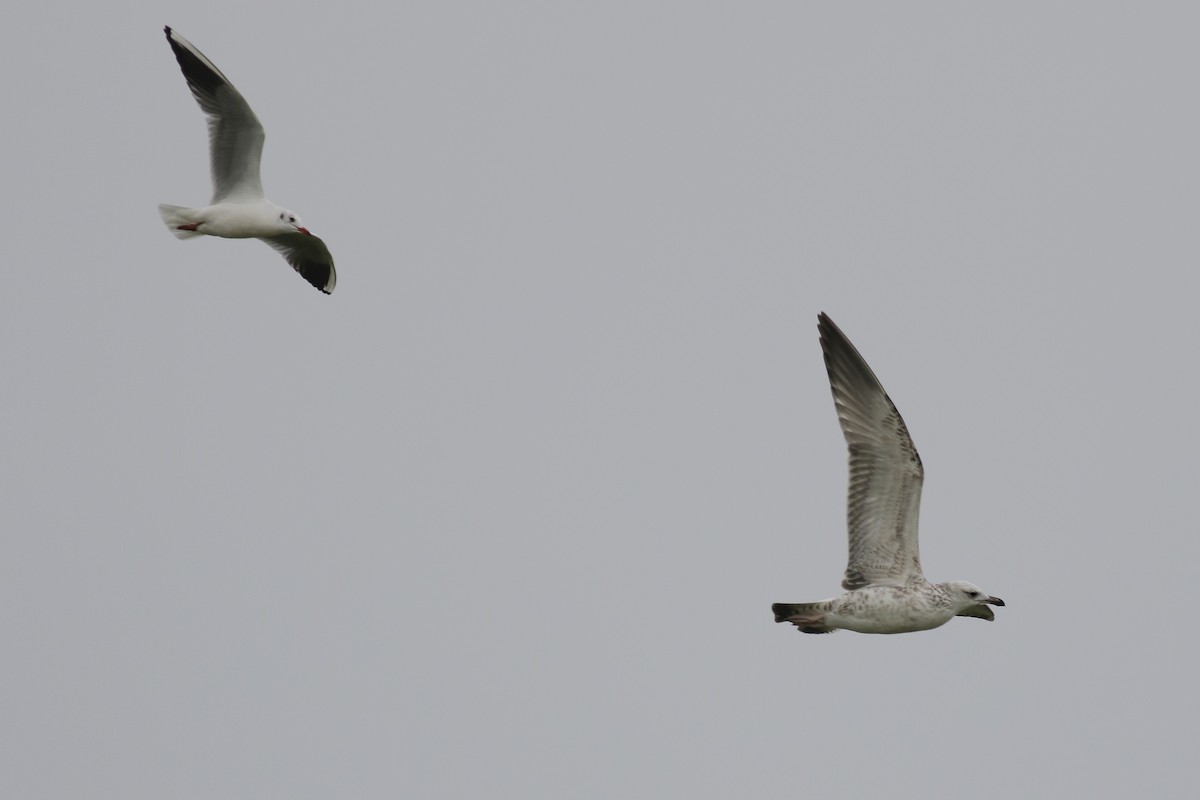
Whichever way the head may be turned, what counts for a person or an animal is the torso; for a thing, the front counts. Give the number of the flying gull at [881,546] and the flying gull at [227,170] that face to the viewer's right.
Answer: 2

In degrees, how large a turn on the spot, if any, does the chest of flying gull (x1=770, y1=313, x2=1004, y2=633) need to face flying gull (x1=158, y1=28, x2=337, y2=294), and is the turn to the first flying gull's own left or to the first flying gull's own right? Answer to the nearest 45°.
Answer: approximately 180°

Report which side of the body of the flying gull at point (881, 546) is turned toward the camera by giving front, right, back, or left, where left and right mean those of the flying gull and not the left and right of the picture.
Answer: right

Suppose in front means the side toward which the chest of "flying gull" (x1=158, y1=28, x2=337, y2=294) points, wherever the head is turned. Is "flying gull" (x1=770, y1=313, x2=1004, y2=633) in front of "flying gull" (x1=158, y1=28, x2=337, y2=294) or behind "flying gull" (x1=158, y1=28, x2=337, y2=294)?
in front

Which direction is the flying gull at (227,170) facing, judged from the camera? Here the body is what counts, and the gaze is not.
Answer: to the viewer's right

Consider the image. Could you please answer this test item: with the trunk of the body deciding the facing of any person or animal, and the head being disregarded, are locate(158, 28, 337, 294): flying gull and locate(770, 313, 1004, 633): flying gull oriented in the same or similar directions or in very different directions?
same or similar directions
